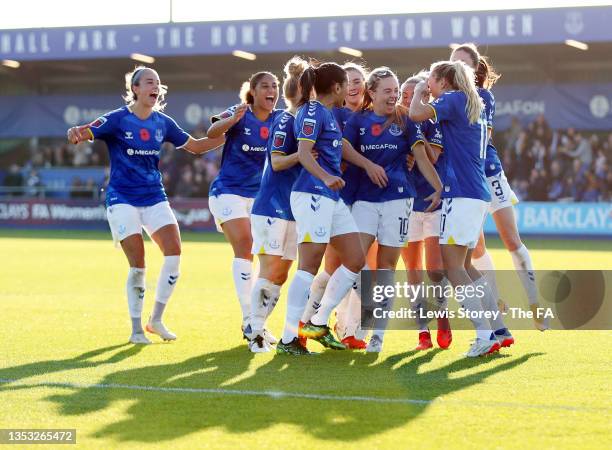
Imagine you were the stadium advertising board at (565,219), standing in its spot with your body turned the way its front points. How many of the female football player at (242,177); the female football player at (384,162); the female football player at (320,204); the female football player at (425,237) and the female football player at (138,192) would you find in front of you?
5

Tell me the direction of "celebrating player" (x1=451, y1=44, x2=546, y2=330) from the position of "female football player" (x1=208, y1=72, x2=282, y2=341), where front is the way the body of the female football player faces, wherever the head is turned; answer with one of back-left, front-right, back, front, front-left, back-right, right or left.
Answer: front-left

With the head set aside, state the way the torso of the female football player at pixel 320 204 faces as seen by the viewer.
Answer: to the viewer's right

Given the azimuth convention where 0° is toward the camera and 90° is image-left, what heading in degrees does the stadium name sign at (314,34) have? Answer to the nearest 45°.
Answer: approximately 0°

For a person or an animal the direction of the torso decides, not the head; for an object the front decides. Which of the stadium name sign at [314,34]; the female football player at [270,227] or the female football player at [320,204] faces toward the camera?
the stadium name sign

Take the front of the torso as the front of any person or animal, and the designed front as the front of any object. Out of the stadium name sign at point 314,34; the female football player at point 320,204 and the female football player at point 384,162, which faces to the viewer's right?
the female football player at point 320,204

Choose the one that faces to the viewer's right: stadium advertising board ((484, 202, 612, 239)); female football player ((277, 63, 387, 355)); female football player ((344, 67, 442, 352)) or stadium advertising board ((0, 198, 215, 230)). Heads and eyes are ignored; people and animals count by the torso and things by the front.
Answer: female football player ((277, 63, 387, 355))

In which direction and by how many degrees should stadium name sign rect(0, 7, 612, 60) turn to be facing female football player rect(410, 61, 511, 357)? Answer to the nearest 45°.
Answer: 0° — it already faces them
